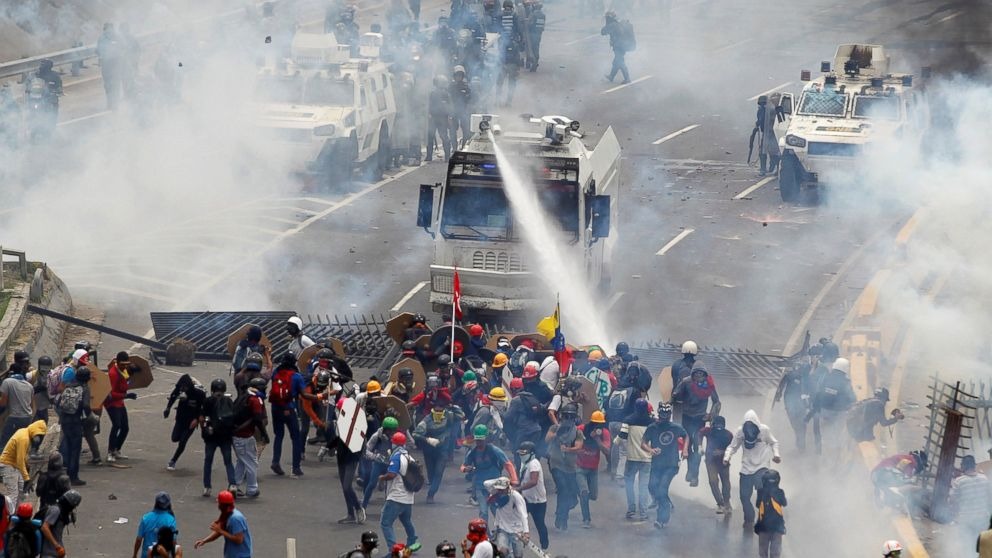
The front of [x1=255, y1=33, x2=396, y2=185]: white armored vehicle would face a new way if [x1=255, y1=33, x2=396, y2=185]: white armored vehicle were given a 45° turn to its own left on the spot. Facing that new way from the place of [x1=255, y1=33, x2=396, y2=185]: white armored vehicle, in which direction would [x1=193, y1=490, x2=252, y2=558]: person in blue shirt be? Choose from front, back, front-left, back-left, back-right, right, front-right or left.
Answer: front

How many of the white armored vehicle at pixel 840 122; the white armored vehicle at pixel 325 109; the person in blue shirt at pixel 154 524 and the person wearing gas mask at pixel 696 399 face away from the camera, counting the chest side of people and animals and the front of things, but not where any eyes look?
1

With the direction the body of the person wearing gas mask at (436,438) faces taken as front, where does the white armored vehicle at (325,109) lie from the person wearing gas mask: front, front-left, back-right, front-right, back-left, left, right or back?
back

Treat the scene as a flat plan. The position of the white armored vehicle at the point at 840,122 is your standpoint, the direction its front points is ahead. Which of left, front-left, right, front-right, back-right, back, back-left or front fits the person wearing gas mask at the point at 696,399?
front-left

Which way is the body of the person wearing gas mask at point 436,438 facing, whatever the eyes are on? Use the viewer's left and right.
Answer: facing the viewer

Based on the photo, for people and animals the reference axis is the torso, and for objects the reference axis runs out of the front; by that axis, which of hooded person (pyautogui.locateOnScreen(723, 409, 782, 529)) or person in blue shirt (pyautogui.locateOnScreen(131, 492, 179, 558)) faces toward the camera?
the hooded person

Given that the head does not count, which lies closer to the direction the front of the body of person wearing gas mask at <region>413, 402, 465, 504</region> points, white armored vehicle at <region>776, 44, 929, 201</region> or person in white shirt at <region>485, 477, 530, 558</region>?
the person in white shirt

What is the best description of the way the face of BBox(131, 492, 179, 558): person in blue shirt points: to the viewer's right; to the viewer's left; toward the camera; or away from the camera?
away from the camera

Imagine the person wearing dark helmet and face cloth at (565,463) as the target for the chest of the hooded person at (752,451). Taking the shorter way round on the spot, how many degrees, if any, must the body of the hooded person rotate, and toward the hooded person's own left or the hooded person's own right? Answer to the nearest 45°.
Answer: approximately 90° to the hooded person's own right

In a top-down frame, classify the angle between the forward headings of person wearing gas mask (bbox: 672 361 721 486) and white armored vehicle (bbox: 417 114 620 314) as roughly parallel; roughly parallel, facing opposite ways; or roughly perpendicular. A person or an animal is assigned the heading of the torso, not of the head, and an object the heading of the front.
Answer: roughly parallel

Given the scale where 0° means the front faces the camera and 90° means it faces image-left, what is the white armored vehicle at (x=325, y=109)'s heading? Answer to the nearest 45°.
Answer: approximately 45°

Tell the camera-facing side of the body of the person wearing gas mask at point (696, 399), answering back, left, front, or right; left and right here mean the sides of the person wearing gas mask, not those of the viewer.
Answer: front

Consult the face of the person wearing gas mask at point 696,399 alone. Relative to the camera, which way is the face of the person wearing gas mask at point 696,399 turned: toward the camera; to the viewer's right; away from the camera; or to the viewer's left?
toward the camera

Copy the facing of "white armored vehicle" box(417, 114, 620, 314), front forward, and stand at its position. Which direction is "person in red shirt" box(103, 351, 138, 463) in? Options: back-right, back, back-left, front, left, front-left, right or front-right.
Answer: front-right

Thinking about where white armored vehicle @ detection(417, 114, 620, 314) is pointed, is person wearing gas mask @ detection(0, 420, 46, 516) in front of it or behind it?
in front

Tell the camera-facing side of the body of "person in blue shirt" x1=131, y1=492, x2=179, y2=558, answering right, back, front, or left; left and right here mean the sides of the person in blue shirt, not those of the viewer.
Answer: back

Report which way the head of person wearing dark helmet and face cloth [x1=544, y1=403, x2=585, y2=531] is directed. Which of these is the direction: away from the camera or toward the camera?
toward the camera

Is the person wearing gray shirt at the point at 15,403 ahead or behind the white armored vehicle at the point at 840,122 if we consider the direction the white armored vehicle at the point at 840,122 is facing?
ahead

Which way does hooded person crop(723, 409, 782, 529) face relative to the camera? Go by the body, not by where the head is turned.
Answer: toward the camera
